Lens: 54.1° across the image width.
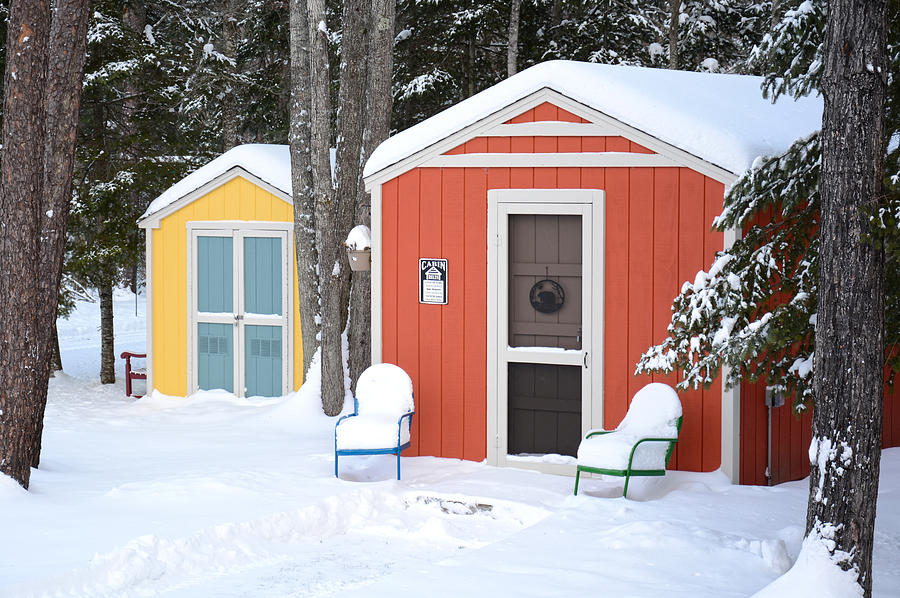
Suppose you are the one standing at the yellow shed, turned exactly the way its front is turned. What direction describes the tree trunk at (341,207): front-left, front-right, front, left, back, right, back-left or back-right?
front-left

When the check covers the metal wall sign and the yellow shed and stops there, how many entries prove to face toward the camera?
2

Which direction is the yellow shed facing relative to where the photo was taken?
toward the camera

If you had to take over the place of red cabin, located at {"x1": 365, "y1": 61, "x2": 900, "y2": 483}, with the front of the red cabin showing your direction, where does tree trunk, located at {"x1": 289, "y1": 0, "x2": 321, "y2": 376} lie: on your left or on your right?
on your right

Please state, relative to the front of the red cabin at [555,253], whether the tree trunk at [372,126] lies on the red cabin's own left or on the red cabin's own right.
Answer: on the red cabin's own right

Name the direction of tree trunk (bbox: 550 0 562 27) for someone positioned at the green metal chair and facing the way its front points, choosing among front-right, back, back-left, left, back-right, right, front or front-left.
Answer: back-right

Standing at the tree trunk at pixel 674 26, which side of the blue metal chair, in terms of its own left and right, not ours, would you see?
back

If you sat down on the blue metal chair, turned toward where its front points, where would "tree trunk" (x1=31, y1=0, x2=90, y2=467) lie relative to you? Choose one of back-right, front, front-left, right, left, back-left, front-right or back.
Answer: front-right

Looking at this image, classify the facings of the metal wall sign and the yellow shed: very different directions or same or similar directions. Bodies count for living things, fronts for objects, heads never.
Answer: same or similar directions

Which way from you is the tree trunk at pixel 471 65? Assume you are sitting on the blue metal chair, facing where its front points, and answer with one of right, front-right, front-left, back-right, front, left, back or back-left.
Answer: back-right

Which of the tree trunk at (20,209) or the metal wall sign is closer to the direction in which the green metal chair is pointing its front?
the tree trunk

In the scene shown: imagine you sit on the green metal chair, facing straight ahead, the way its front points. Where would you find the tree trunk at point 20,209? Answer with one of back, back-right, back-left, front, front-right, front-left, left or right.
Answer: front-right

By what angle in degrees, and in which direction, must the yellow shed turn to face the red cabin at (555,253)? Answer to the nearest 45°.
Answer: approximately 45° to its left

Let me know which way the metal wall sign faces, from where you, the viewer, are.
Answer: facing the viewer

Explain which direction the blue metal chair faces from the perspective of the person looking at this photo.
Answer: facing the viewer and to the left of the viewer
